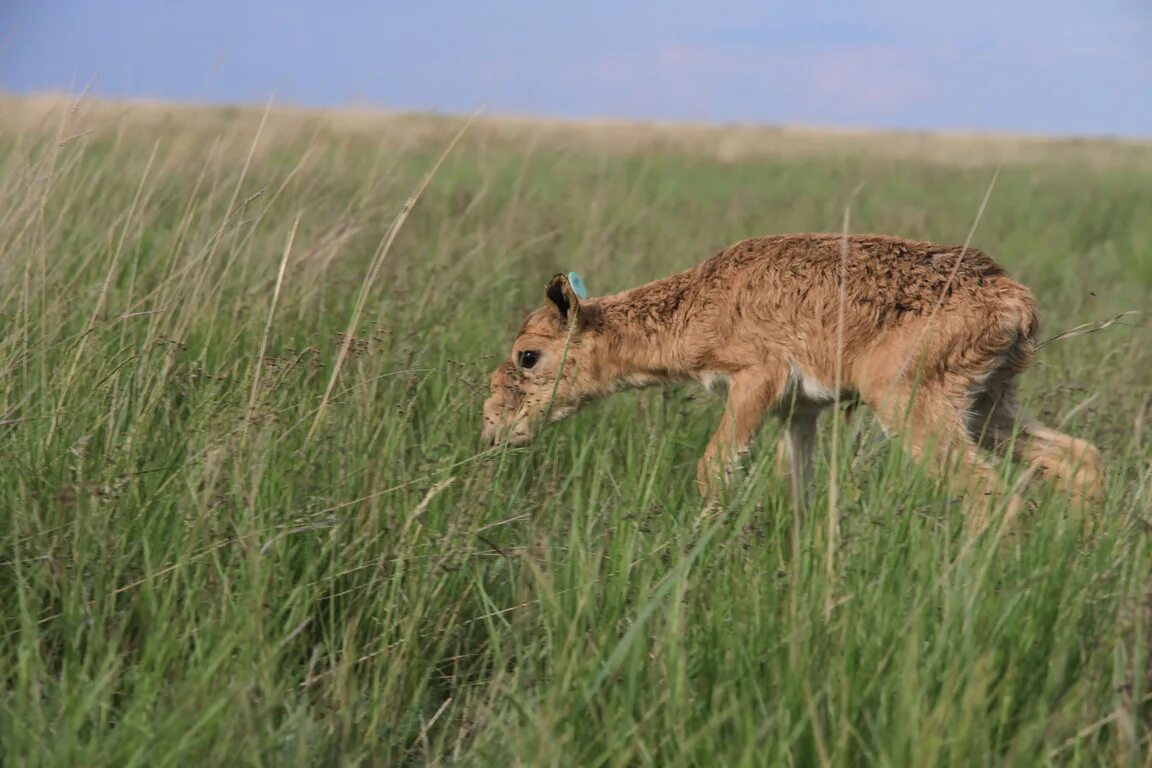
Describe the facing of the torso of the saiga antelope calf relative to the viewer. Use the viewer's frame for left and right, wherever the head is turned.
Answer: facing to the left of the viewer
